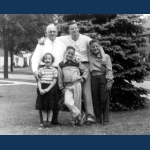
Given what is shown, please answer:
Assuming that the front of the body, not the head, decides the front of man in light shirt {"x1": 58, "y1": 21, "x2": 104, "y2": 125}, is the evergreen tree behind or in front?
behind

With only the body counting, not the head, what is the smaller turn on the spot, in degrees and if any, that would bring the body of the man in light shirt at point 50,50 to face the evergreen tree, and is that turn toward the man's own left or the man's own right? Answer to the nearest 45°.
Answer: approximately 135° to the man's own left

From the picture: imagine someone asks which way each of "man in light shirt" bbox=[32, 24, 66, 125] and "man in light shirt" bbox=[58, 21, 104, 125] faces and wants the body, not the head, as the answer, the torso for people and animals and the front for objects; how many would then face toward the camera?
2

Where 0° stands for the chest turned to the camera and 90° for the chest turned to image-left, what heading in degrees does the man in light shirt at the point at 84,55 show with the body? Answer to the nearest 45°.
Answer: approximately 0°

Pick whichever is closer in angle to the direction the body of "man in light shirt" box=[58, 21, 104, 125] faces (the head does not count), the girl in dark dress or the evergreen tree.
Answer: the girl in dark dress

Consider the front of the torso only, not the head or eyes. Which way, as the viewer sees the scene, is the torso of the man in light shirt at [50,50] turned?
toward the camera

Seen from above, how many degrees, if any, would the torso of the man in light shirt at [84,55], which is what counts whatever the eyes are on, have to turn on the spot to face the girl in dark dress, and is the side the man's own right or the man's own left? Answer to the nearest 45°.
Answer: approximately 45° to the man's own right

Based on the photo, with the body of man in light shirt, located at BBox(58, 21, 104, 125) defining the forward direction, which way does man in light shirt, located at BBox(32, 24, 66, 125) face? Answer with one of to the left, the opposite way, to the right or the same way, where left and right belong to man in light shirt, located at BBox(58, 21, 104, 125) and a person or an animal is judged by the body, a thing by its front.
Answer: the same way
